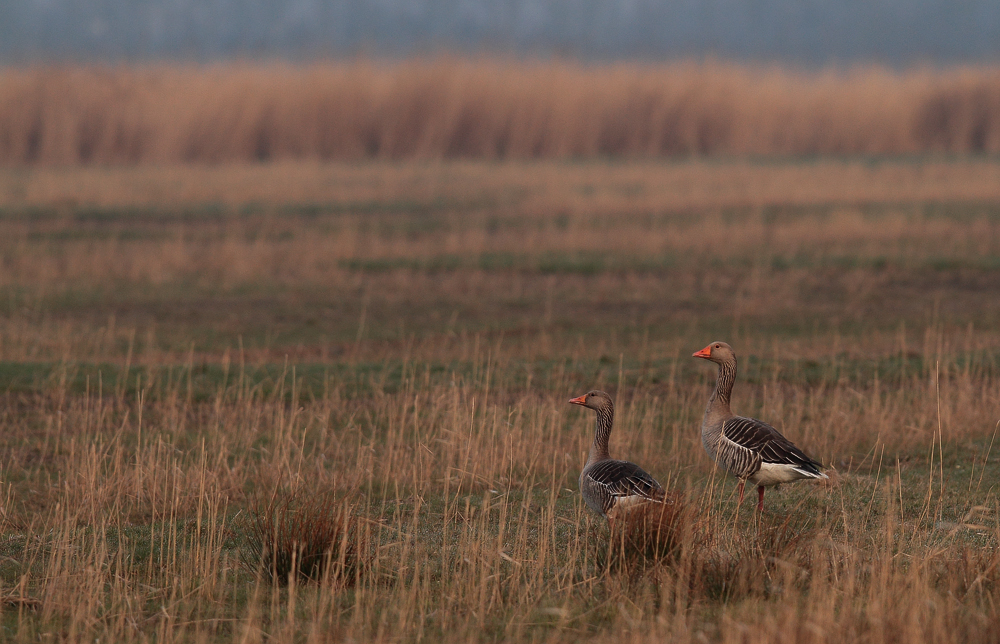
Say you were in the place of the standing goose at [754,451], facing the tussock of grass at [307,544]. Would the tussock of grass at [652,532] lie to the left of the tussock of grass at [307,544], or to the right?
left

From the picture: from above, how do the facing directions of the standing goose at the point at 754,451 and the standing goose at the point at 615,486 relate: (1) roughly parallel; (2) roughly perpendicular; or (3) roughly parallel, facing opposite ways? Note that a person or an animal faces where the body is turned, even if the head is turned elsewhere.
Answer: roughly parallel

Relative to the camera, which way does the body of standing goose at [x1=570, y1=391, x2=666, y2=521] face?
to the viewer's left

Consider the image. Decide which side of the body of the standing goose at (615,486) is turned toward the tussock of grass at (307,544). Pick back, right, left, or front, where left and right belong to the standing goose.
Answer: front

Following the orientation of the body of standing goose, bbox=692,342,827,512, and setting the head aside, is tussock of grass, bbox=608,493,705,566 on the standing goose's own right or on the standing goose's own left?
on the standing goose's own left

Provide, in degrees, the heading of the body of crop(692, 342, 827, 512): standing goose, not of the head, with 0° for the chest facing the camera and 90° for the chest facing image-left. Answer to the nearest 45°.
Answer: approximately 90°

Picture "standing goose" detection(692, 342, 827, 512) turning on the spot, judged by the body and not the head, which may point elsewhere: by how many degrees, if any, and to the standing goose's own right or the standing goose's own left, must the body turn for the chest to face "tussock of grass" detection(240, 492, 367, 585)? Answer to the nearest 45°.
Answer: approximately 45° to the standing goose's own left

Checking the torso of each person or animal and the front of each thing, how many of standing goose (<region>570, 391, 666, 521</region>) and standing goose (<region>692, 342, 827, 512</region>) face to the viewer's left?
2

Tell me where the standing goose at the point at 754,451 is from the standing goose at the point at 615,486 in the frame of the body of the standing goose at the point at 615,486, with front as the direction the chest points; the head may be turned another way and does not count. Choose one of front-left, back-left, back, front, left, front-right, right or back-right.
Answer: back-right
